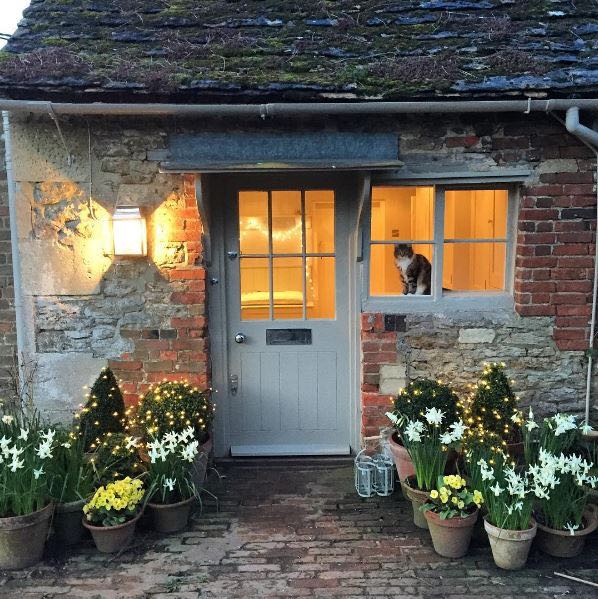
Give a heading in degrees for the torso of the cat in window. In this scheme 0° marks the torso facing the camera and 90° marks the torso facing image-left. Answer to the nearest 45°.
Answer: approximately 45°

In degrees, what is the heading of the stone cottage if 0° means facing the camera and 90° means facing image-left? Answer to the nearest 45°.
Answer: approximately 0°

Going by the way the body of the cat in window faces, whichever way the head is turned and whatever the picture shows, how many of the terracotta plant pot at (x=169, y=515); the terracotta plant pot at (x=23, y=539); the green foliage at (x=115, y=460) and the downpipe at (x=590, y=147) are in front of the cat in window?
3
